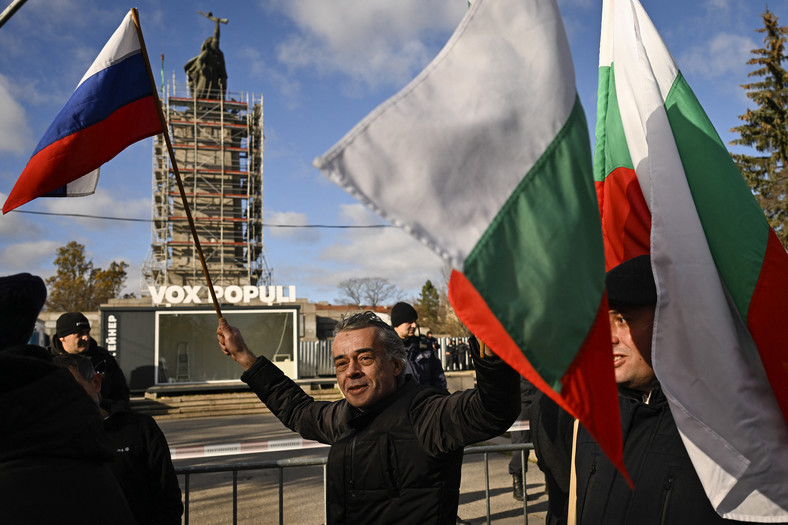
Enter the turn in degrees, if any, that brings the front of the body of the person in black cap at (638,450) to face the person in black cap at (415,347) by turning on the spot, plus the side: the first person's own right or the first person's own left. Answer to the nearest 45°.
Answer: approximately 90° to the first person's own right

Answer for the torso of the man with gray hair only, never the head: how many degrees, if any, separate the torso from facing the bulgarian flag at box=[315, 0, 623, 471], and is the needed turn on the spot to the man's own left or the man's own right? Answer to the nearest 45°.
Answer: approximately 45° to the man's own left

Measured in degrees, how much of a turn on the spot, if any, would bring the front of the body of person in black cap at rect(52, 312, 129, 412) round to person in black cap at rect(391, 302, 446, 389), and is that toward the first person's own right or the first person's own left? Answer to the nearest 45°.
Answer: approximately 45° to the first person's own left

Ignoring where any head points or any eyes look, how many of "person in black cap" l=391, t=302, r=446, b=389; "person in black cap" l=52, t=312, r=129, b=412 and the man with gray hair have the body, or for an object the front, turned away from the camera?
0

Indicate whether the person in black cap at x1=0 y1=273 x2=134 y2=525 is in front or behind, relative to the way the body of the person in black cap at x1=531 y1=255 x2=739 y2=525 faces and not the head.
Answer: in front

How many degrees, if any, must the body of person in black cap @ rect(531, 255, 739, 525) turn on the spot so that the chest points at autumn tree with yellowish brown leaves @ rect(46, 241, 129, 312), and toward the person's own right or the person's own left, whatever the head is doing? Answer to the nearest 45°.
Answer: approximately 90° to the person's own right

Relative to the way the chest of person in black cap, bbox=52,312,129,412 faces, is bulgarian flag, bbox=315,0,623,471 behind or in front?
in front

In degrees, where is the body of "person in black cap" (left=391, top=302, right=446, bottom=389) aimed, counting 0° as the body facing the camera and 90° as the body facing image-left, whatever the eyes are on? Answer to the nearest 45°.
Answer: approximately 315°

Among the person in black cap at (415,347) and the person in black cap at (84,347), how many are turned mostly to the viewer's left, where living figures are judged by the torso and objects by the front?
0

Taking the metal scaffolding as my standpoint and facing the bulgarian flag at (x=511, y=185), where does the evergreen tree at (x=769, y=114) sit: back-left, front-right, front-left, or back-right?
front-left

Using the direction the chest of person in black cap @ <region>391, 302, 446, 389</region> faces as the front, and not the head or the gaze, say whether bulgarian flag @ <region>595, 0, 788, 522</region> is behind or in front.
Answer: in front

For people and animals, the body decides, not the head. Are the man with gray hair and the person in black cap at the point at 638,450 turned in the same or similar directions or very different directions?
same or similar directions

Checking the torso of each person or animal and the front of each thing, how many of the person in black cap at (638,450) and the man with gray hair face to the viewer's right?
0
